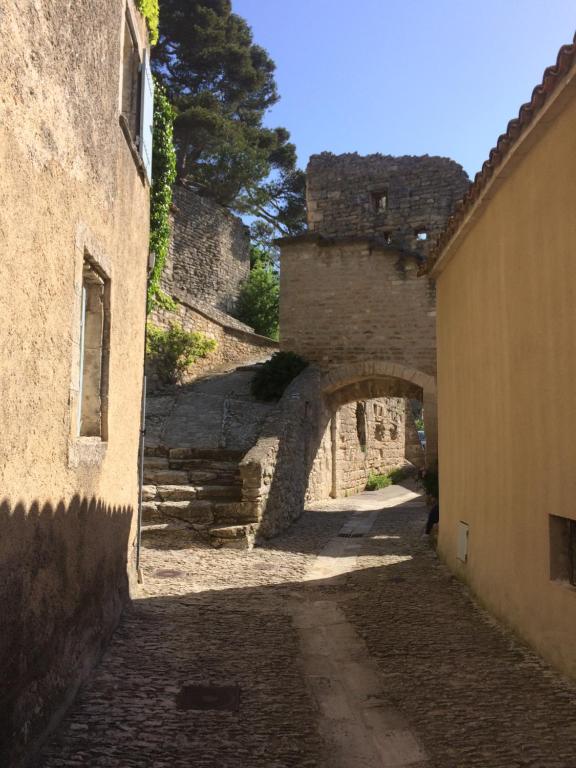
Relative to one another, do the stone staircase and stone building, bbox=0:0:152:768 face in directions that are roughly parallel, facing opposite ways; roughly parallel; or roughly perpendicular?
roughly perpendicular

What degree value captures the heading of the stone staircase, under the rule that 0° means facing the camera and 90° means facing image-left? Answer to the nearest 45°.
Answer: approximately 0°

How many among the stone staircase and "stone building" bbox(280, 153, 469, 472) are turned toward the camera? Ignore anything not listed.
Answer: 2

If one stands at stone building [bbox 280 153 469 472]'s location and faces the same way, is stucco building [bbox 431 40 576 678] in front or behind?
in front

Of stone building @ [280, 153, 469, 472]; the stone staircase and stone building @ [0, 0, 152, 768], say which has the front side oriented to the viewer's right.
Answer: stone building @ [0, 0, 152, 768]

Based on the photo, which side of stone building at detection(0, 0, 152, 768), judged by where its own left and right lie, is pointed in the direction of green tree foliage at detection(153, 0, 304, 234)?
left

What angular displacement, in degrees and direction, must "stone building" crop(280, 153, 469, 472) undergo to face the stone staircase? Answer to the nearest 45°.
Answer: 0° — it already faces it

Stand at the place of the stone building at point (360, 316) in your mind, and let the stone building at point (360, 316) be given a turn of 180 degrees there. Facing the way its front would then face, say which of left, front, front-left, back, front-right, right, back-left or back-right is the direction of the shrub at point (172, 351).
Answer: left

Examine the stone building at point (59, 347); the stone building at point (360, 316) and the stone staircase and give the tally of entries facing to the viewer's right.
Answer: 1

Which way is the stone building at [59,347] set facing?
to the viewer's right
